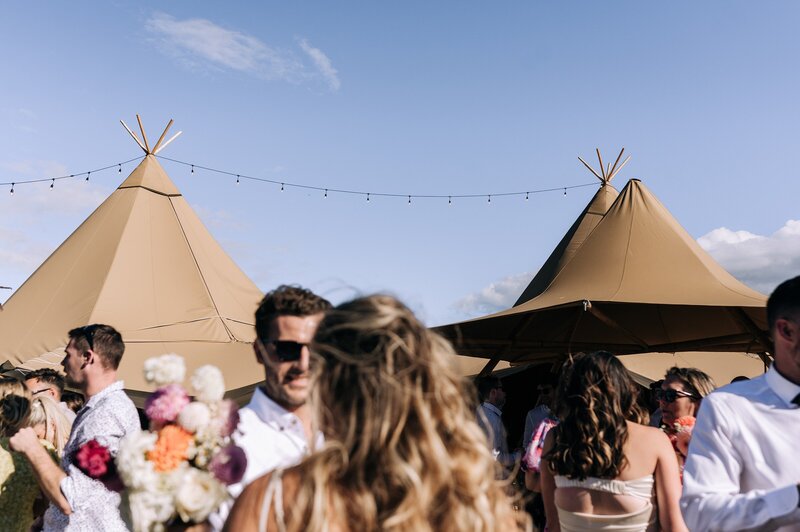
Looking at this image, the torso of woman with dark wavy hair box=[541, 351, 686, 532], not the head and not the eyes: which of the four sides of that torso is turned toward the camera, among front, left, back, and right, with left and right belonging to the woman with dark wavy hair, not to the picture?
back

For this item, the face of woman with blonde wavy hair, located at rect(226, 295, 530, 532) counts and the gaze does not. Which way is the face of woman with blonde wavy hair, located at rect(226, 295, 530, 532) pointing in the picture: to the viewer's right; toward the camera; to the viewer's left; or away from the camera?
away from the camera

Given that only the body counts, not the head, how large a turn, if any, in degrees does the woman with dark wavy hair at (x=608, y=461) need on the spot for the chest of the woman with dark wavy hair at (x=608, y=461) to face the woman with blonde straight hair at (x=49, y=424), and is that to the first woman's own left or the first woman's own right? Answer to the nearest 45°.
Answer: approximately 90° to the first woman's own left

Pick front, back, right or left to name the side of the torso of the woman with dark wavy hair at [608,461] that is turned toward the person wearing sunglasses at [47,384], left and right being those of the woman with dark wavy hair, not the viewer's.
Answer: left

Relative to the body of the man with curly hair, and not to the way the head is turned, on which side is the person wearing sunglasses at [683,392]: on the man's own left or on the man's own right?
on the man's own left

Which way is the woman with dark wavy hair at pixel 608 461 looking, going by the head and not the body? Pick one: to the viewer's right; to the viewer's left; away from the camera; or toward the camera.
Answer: away from the camera

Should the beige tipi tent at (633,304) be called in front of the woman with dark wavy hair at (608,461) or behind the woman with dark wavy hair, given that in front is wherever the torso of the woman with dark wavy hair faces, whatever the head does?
in front

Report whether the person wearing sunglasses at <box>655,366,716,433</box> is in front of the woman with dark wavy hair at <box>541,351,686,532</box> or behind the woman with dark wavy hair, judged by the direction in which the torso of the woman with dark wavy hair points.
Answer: in front
